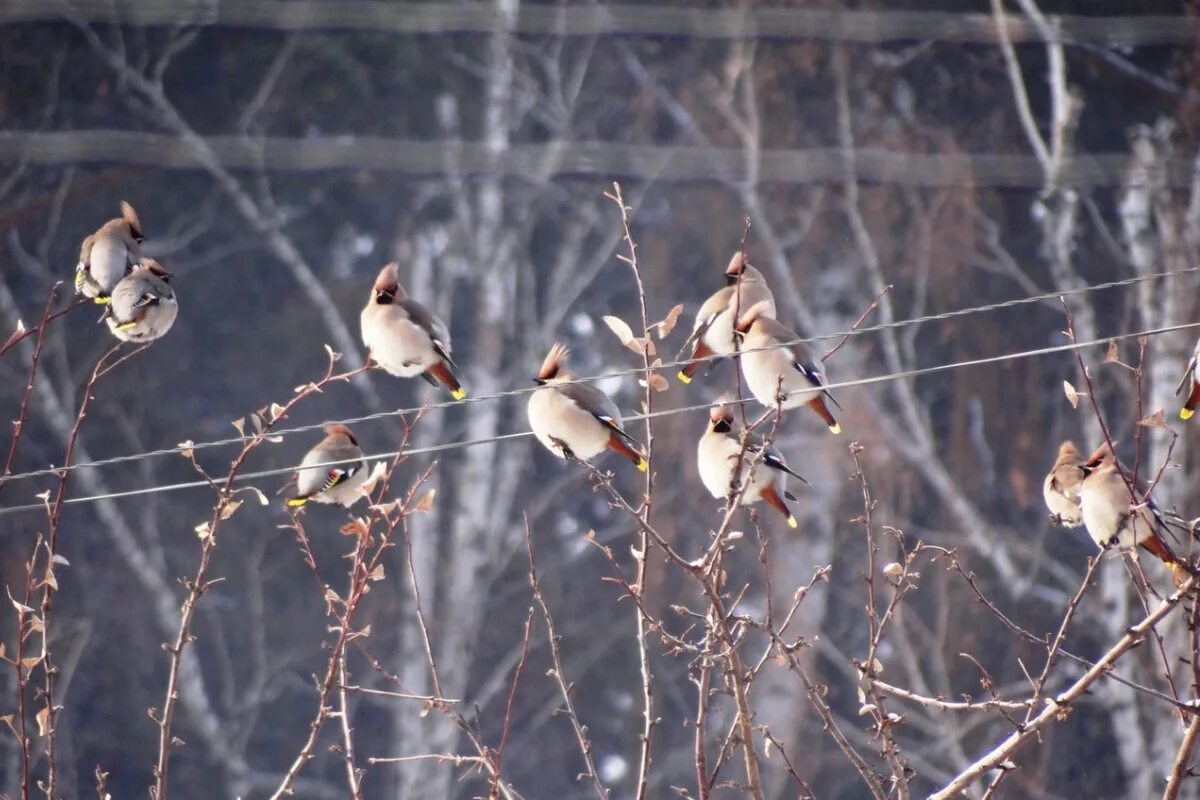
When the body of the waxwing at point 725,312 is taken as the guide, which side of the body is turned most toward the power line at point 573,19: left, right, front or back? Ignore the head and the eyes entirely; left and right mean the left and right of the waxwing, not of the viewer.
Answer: left

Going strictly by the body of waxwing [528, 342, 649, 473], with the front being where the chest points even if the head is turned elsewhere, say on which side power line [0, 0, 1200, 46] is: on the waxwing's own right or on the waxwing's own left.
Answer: on the waxwing's own right

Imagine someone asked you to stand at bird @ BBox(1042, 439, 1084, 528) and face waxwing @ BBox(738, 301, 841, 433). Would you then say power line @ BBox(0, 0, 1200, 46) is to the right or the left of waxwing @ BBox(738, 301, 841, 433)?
right

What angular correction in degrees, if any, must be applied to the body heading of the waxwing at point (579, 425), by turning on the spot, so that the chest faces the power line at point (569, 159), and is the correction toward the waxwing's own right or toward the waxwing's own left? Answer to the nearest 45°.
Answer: approximately 90° to the waxwing's own right

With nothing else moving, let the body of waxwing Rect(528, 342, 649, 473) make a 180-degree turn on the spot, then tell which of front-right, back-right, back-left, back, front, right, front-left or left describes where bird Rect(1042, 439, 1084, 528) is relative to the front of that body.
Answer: front

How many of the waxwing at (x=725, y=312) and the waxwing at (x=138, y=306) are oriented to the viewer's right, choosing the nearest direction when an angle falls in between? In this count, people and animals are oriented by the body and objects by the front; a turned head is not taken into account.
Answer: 2

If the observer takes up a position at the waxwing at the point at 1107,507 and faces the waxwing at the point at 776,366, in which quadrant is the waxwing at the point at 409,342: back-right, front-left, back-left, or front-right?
front-left

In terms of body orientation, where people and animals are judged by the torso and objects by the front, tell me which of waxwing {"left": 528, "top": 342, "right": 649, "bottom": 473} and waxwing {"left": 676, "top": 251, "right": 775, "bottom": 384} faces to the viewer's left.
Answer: waxwing {"left": 528, "top": 342, "right": 649, "bottom": 473}

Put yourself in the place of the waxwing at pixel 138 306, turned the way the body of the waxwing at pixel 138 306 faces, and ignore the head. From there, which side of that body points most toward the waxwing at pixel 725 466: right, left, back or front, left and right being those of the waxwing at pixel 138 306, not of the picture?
front

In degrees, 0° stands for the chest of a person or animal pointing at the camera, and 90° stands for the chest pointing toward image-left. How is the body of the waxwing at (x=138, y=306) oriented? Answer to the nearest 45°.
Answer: approximately 270°

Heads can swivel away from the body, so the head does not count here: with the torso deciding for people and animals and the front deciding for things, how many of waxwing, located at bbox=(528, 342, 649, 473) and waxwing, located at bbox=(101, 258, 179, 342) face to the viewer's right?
1

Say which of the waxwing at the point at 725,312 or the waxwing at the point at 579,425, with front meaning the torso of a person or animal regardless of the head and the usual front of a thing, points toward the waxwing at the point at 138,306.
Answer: the waxwing at the point at 579,425

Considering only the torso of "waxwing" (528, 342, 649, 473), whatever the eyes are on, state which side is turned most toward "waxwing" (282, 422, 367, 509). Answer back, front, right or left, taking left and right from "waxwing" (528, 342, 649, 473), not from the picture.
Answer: front

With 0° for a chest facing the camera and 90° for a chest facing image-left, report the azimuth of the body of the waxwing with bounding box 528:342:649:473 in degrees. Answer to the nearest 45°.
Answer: approximately 90°

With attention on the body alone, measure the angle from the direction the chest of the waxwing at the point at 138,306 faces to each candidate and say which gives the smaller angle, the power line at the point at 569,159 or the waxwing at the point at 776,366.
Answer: the waxwing
